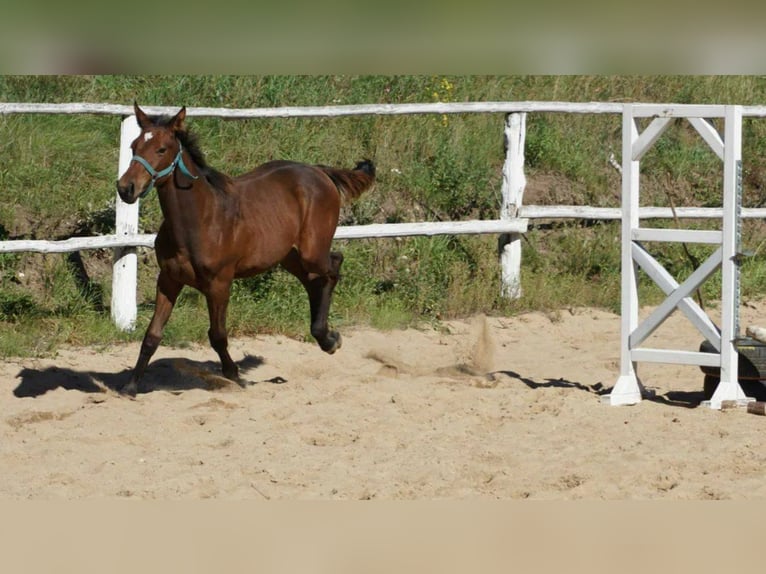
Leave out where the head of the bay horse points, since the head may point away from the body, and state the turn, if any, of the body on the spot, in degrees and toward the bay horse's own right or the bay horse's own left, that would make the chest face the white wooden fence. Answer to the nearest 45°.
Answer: approximately 180°

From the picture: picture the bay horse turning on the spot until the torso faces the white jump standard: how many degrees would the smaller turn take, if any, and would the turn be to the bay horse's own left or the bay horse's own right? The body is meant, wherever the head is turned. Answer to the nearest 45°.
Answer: approximately 135° to the bay horse's own left
